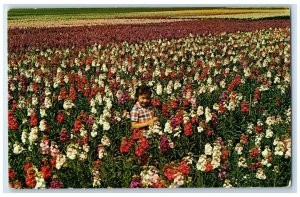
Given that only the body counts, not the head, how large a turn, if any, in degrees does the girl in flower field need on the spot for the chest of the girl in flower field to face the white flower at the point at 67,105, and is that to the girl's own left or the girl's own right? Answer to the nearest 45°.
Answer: approximately 135° to the girl's own right

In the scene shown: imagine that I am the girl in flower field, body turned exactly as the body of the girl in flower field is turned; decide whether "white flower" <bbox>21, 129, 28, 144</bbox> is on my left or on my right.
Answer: on my right

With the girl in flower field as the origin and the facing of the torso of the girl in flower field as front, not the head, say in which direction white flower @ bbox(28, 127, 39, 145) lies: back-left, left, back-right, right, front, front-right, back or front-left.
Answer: back-right

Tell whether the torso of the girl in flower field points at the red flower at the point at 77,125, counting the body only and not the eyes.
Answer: no

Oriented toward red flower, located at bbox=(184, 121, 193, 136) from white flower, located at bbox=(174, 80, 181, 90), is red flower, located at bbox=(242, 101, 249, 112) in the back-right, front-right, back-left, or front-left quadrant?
front-left

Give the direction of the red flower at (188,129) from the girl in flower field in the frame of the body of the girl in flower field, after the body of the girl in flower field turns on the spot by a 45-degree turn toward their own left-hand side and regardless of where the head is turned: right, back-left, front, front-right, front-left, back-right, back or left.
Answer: front

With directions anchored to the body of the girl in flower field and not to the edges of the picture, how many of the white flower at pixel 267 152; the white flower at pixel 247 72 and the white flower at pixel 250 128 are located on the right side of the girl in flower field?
0

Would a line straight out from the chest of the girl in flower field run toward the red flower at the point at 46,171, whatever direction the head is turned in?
no

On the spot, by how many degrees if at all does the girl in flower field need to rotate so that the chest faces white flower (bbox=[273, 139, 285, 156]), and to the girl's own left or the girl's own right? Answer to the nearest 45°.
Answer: approximately 45° to the girl's own left

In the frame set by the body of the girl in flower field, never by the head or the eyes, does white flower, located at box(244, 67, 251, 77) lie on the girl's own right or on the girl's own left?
on the girl's own left

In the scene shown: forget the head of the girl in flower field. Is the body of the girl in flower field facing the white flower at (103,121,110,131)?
no

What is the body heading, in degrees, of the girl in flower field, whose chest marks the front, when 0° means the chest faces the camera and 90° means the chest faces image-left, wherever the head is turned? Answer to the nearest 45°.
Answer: approximately 315°

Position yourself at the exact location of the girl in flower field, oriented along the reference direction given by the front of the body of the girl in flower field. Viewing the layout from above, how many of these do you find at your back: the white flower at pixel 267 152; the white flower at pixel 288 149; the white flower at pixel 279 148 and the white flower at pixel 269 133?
0

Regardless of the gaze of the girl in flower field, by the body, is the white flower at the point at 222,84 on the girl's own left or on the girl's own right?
on the girl's own left
